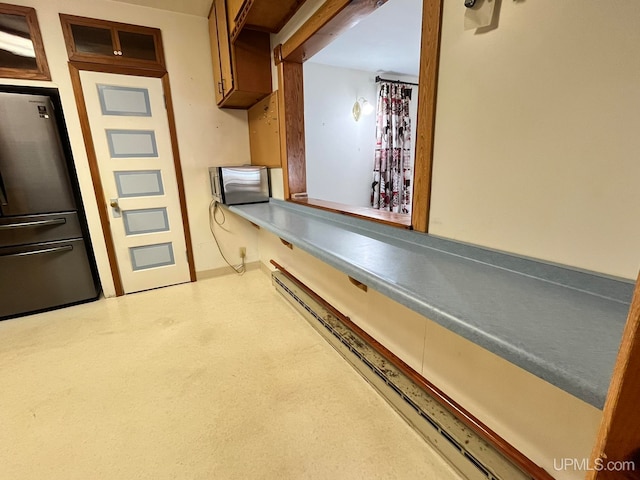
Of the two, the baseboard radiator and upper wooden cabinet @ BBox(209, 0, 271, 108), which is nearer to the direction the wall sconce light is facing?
the baseboard radiator

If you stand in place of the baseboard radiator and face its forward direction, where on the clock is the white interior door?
The white interior door is roughly at 2 o'clock from the baseboard radiator.

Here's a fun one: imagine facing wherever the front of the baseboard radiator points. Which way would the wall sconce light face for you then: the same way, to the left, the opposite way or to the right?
to the left

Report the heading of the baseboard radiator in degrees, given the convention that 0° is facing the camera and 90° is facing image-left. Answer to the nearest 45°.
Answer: approximately 45°

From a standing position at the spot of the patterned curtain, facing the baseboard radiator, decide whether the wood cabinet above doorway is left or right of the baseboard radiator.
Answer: right

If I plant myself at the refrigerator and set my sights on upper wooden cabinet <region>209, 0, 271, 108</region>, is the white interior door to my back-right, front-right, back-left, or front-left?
front-left

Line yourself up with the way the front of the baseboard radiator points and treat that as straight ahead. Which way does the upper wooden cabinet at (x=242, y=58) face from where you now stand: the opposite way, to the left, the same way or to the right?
the same way

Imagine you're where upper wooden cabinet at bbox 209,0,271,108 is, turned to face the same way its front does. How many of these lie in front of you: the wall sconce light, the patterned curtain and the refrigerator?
1

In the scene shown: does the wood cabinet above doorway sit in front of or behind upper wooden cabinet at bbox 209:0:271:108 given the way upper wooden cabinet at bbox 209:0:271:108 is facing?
in front

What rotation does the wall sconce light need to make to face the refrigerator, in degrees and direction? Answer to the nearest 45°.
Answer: approximately 90° to its right

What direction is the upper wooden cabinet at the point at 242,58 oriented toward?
to the viewer's left

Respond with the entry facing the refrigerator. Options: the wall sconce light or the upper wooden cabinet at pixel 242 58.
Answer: the upper wooden cabinet

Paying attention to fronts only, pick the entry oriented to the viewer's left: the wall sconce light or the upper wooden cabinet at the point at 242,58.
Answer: the upper wooden cabinet
